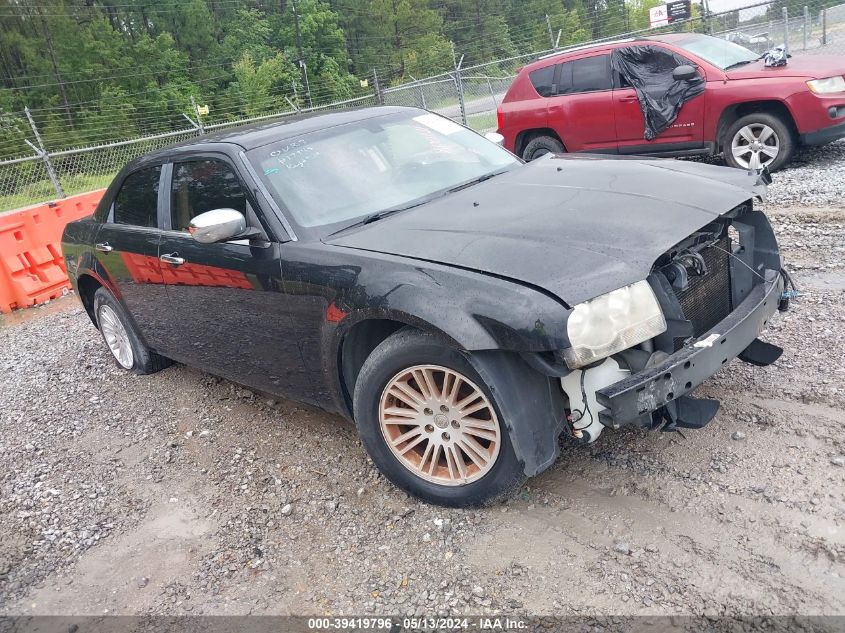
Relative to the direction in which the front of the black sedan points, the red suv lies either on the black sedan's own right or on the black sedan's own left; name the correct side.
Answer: on the black sedan's own left

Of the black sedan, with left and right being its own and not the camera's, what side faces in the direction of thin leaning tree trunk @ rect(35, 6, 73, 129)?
back

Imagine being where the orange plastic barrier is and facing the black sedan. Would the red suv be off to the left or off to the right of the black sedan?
left

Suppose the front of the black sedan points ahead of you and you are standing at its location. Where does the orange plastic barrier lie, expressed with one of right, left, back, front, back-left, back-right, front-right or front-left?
back

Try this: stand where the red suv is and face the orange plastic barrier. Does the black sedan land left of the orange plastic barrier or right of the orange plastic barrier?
left

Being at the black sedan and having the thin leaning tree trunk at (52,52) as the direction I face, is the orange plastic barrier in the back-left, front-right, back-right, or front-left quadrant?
front-left

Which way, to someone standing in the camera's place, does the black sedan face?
facing the viewer and to the right of the viewer
